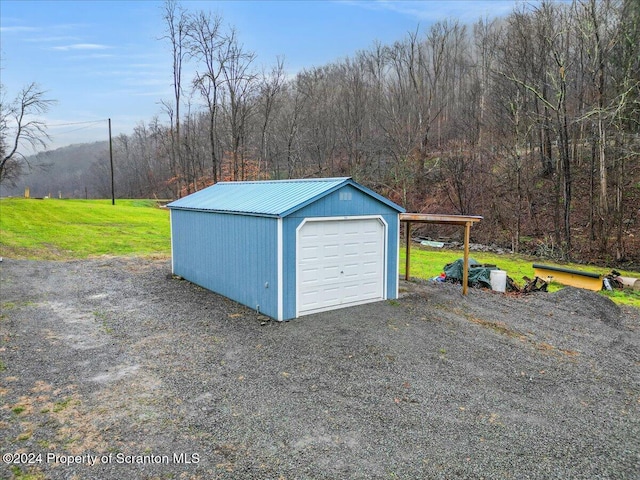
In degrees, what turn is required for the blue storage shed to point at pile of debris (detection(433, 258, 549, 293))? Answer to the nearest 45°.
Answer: approximately 90° to its left

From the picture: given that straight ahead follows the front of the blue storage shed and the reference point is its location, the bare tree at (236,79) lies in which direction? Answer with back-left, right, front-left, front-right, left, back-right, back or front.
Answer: back-left

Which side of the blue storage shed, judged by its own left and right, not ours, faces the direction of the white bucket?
left

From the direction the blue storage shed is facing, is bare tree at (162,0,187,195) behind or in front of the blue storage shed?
behind

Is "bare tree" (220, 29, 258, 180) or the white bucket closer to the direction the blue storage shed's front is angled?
the white bucket

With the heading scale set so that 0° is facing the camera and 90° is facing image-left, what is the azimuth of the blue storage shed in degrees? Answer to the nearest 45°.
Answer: approximately 315°

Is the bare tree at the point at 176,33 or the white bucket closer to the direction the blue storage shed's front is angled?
the white bucket

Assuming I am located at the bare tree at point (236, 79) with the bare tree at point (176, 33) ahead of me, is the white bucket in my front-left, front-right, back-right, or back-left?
back-left
